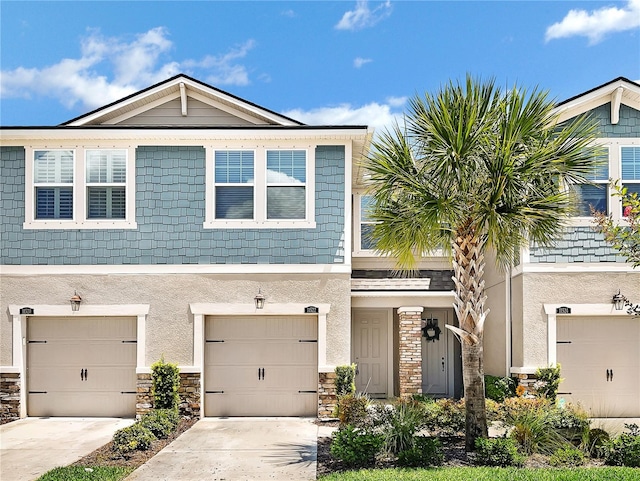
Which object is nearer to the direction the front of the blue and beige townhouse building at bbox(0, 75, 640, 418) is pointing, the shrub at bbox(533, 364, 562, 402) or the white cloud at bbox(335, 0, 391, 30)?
the shrub

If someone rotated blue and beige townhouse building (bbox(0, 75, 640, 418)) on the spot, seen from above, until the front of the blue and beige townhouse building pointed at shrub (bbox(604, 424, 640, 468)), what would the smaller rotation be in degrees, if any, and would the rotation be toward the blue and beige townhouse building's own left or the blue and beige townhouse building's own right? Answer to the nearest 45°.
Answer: approximately 45° to the blue and beige townhouse building's own left

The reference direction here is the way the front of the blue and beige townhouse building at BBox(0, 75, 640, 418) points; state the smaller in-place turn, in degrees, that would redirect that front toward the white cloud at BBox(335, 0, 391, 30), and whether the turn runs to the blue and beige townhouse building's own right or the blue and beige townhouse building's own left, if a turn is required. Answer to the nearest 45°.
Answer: approximately 135° to the blue and beige townhouse building's own left

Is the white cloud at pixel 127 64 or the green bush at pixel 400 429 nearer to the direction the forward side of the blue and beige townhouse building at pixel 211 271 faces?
the green bush

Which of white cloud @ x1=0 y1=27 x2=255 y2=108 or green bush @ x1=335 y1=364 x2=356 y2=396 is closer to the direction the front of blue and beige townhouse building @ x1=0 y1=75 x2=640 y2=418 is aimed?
the green bush

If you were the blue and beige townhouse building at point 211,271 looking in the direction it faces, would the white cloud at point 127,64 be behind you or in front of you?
behind

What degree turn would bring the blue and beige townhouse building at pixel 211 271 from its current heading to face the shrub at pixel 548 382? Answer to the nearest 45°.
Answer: approximately 90° to its left

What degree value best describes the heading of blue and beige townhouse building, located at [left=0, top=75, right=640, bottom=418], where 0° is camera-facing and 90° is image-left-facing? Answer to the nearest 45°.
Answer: approximately 0°

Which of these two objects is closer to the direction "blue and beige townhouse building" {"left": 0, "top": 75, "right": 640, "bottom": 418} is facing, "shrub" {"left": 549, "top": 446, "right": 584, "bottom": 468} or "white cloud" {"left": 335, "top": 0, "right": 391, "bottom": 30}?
the shrub
